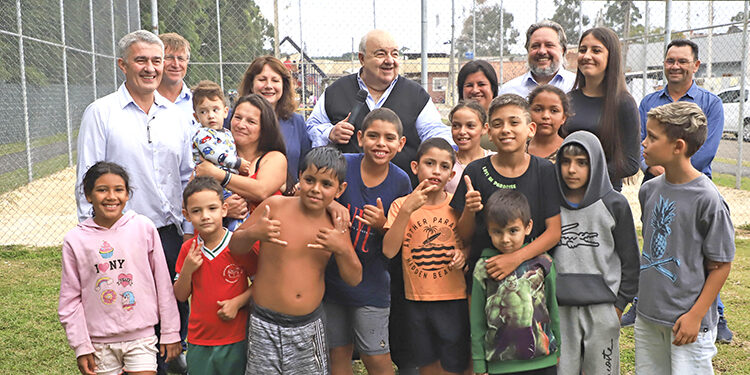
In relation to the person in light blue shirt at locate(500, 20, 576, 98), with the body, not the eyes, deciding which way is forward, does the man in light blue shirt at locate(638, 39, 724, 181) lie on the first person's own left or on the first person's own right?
on the first person's own left

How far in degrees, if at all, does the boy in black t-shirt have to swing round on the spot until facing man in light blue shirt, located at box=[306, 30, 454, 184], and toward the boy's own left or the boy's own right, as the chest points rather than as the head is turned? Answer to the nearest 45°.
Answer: approximately 135° to the boy's own right

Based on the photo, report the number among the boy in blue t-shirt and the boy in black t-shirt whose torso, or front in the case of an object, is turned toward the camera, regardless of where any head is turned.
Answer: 2

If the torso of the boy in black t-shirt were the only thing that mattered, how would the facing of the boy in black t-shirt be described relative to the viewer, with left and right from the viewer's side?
facing the viewer

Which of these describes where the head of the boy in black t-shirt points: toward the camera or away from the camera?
toward the camera

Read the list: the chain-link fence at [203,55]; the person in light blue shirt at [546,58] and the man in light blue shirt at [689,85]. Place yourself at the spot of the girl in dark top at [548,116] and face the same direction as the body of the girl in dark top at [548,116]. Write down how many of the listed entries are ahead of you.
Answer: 0

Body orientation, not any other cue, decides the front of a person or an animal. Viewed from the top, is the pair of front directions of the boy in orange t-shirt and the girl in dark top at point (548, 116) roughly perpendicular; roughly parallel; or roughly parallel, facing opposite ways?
roughly parallel

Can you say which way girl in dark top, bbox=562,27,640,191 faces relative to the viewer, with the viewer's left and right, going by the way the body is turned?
facing the viewer and to the left of the viewer

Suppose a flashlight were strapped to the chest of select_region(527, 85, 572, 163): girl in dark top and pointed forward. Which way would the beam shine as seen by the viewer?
toward the camera

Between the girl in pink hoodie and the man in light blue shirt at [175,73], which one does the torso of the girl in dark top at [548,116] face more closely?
the girl in pink hoodie

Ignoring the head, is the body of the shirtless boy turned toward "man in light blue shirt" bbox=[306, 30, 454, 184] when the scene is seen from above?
no

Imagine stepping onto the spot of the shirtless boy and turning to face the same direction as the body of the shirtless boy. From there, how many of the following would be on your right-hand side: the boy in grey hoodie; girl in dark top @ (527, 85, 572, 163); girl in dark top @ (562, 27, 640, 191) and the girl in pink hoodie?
1

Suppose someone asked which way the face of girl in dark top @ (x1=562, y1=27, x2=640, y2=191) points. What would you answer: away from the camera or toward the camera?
toward the camera

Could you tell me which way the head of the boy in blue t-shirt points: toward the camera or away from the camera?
toward the camera

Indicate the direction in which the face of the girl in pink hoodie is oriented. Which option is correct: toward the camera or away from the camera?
toward the camera

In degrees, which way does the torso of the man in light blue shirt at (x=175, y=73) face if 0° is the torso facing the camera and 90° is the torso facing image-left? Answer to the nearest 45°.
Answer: approximately 0°

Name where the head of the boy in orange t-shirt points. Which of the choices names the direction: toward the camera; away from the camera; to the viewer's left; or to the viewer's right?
toward the camera

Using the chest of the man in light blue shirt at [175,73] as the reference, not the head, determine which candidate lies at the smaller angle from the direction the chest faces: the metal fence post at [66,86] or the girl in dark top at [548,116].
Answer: the girl in dark top
